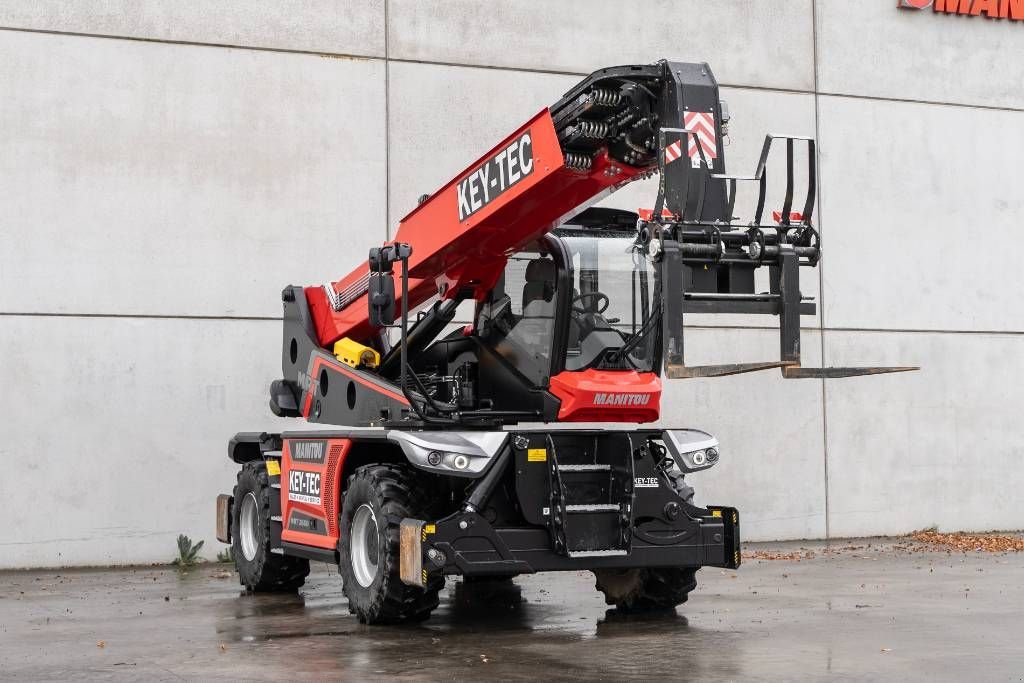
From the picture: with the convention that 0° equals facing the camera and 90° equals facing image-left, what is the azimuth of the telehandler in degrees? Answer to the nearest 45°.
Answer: approximately 315°
